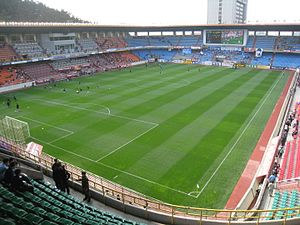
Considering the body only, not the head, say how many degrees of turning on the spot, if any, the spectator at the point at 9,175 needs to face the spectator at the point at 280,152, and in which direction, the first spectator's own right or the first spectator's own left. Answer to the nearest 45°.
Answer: approximately 45° to the first spectator's own right

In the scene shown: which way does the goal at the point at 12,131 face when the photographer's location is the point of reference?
facing away from the viewer and to the right of the viewer

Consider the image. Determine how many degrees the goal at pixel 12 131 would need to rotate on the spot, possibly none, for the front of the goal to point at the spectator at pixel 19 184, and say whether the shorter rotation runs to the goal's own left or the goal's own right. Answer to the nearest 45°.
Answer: approximately 135° to the goal's own right

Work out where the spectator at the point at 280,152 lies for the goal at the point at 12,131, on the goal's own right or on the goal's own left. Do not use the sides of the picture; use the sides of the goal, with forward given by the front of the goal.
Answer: on the goal's own right

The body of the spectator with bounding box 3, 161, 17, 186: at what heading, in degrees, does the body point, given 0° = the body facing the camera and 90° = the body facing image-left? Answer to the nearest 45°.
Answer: approximately 225°

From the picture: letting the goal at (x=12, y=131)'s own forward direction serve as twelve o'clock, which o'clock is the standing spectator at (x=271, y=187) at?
The standing spectator is roughly at 3 o'clock from the goal.

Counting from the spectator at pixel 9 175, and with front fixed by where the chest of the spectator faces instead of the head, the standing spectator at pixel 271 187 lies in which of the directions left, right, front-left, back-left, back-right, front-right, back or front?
front-right
